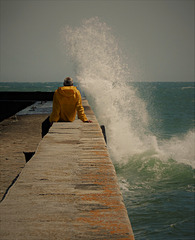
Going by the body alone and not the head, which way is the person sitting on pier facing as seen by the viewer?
away from the camera
